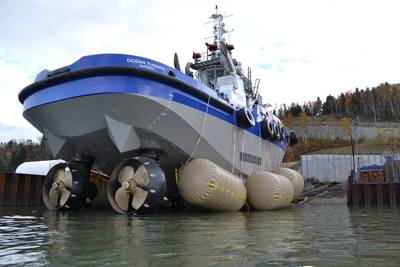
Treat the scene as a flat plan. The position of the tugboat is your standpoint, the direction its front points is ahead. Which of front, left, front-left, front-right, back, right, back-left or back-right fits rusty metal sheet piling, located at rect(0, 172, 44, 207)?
left

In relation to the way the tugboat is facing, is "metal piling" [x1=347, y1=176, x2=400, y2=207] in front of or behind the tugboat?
in front

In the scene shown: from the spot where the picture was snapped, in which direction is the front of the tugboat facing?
facing away from the viewer and to the right of the viewer
